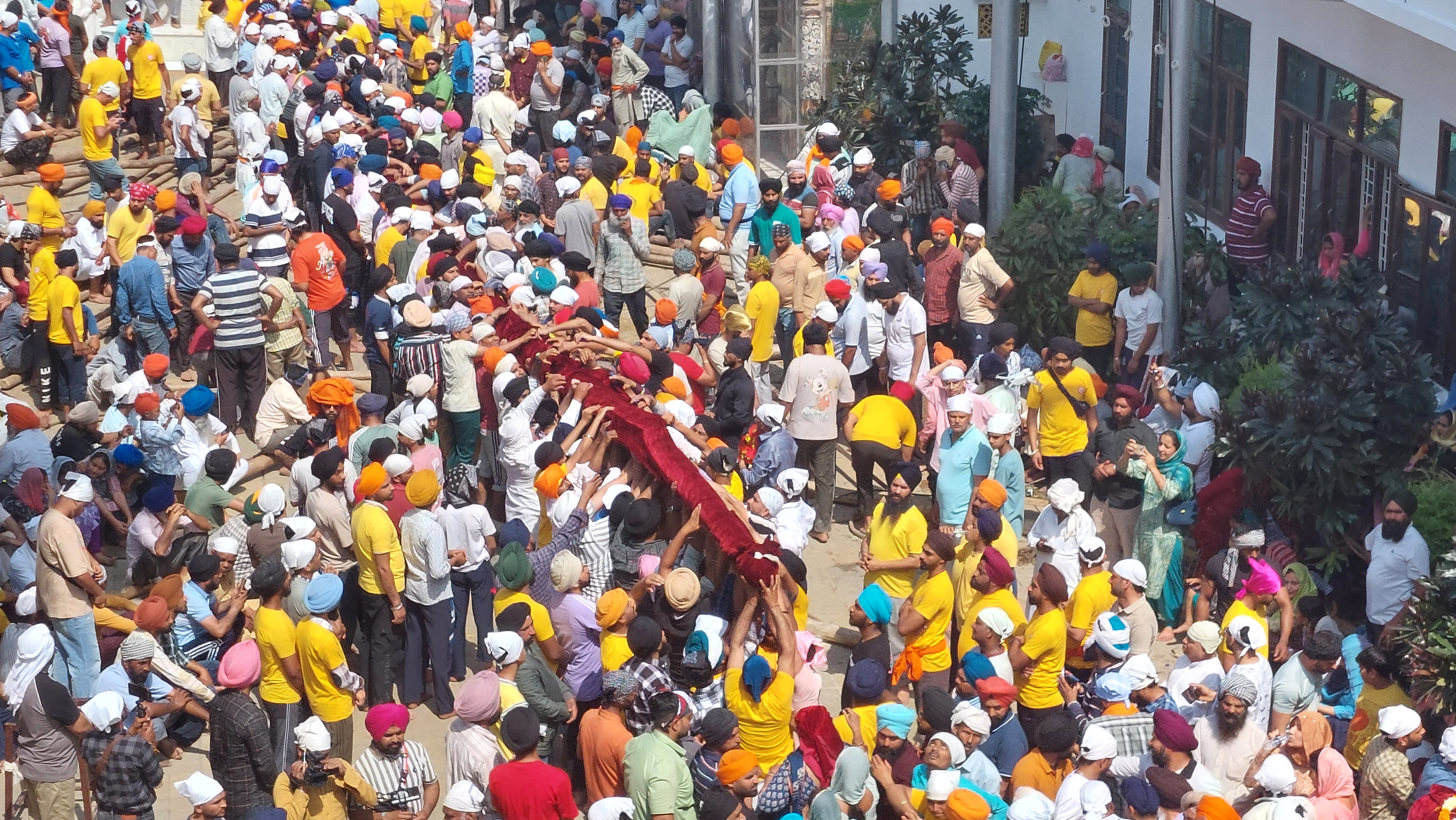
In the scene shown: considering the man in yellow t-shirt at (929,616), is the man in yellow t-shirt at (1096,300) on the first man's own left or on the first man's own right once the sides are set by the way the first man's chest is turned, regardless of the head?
on the first man's own right

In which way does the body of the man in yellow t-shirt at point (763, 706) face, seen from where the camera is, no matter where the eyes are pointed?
away from the camera

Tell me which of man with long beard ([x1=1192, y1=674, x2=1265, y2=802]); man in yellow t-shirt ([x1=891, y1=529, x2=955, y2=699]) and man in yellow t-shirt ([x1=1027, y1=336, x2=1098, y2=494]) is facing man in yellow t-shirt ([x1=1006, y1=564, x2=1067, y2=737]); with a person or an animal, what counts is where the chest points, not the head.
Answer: man in yellow t-shirt ([x1=1027, y1=336, x2=1098, y2=494])

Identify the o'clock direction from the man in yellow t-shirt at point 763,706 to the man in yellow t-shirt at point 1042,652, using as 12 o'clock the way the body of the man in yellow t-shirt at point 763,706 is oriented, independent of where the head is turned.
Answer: the man in yellow t-shirt at point 1042,652 is roughly at 2 o'clock from the man in yellow t-shirt at point 763,706.

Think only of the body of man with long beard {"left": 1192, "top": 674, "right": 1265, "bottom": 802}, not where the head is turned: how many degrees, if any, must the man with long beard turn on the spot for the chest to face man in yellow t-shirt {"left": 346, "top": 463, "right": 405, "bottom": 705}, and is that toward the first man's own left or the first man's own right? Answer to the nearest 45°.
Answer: approximately 90° to the first man's own right

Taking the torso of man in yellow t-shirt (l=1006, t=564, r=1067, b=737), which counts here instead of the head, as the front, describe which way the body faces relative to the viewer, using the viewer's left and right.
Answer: facing to the left of the viewer

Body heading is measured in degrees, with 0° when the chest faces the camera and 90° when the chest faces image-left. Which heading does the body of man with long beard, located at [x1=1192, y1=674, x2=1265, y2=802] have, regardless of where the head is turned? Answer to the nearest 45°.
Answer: approximately 0°

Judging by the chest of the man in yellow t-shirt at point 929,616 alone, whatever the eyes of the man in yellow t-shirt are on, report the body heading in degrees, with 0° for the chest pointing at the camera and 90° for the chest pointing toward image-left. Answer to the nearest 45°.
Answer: approximately 90°
